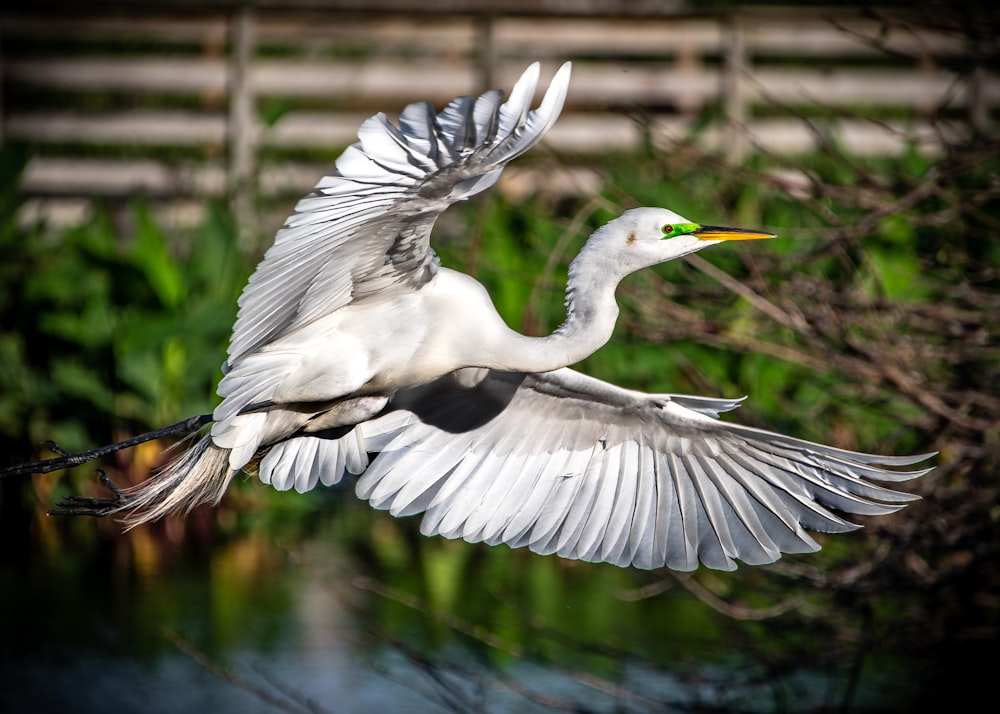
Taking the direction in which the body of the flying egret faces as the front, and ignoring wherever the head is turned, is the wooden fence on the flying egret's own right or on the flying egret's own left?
on the flying egret's own left

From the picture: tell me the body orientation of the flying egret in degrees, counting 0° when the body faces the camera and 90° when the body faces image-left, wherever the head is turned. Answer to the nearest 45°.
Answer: approximately 270°
